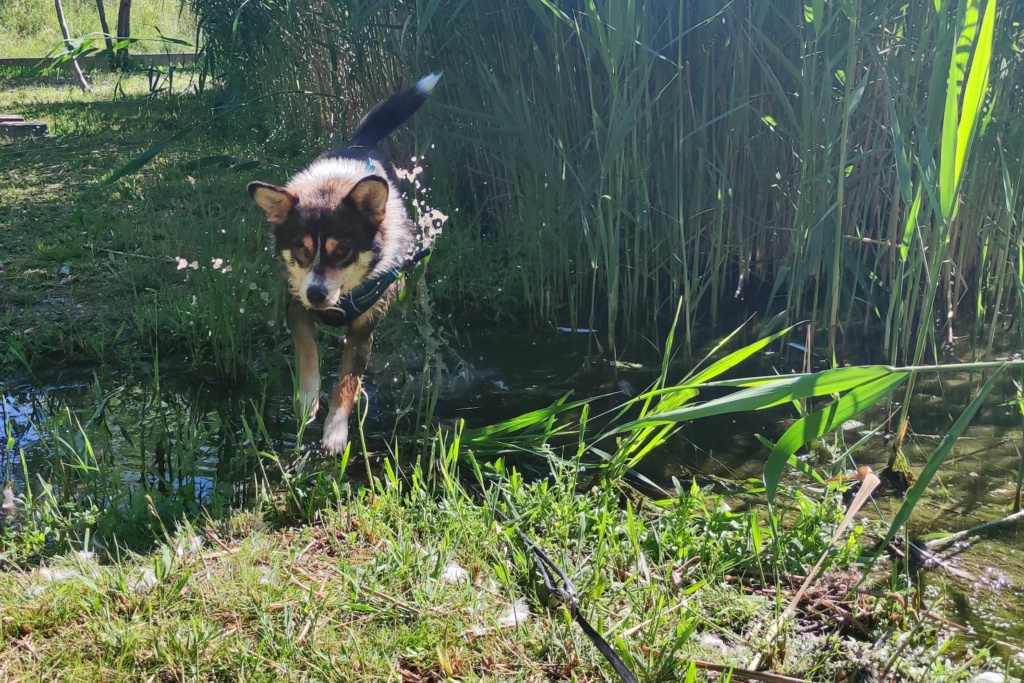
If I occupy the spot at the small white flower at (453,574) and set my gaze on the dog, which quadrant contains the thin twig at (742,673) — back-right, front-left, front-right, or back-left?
back-right

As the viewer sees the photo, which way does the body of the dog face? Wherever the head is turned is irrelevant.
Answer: toward the camera

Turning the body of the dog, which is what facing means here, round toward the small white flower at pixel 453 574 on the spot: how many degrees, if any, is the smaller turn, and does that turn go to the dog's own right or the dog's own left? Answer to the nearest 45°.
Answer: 0° — it already faces it

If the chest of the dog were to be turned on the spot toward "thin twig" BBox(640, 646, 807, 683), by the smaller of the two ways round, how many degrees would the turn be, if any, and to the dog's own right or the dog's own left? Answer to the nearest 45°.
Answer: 0° — it already faces it
